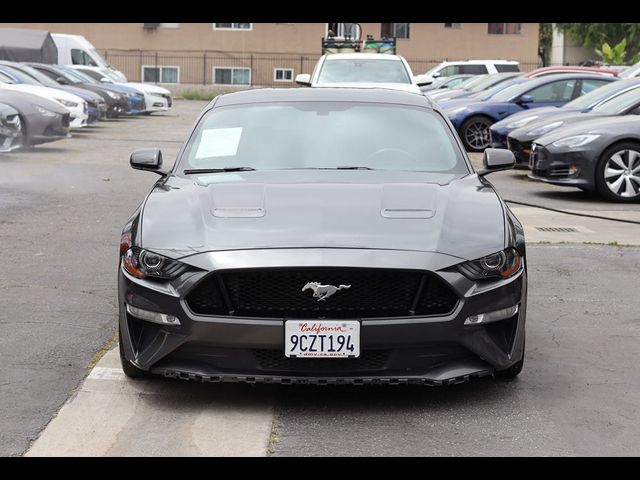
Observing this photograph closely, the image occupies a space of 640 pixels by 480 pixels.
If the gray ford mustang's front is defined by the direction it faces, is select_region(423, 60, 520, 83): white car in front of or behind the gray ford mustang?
behind

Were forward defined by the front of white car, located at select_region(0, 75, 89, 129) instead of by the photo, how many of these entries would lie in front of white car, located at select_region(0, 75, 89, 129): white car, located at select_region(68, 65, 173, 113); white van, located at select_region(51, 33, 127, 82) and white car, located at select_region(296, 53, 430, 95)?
1

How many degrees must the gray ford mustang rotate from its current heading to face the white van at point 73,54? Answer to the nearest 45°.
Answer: approximately 180°

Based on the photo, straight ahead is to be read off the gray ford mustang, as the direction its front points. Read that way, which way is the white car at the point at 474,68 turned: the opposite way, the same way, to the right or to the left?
to the right

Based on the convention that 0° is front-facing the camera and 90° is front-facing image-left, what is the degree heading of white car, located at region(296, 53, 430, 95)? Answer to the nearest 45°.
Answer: approximately 0°

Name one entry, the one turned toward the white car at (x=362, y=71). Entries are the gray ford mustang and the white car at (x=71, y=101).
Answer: the white car at (x=71, y=101)

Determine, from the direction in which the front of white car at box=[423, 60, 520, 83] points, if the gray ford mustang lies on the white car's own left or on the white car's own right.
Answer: on the white car's own left

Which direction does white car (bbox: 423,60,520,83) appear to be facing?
to the viewer's left

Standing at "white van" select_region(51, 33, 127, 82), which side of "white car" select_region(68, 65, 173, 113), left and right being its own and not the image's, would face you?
left

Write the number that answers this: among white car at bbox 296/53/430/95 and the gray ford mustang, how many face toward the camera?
2

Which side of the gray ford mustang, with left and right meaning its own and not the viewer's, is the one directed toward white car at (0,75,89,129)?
back
